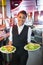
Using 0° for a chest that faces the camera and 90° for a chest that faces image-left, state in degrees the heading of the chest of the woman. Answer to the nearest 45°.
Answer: approximately 0°
